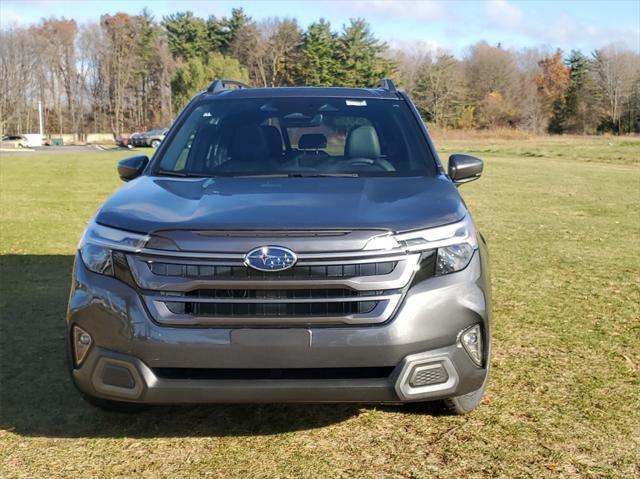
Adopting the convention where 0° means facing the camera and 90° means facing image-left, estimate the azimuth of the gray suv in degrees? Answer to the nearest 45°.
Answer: approximately 0°
